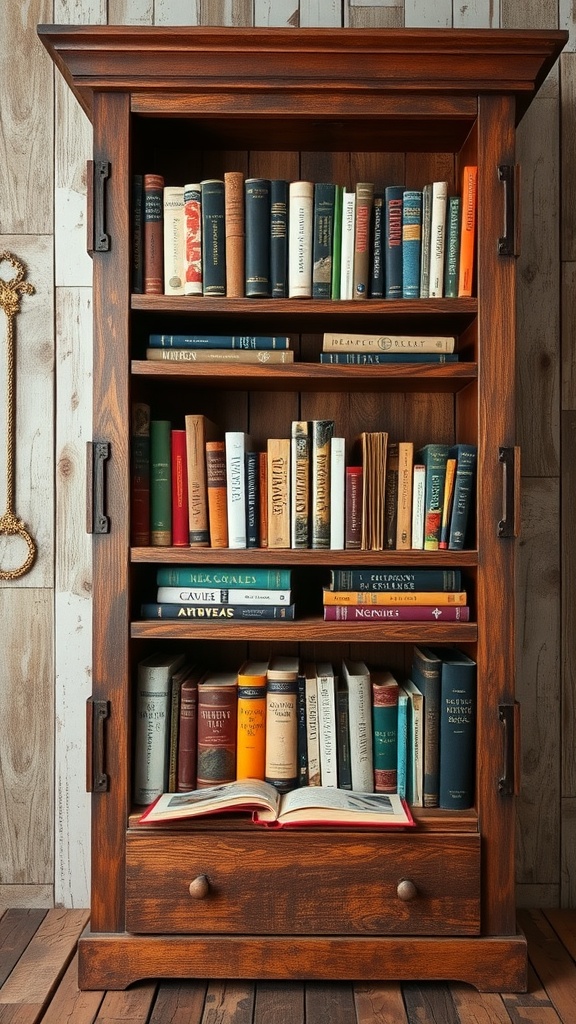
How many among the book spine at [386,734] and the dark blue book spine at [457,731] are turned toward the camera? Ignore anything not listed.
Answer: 2

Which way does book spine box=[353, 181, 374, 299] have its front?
toward the camera

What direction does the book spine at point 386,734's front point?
toward the camera

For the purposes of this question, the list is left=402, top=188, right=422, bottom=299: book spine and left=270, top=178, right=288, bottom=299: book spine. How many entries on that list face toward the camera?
2

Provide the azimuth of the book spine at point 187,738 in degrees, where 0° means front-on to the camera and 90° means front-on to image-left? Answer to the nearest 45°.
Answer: approximately 0°

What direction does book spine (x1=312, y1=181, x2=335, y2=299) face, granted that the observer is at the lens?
facing the viewer

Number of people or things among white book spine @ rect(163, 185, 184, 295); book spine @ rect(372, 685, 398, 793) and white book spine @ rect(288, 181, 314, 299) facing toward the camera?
3

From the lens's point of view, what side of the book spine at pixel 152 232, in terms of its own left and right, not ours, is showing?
front
